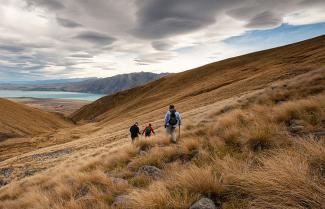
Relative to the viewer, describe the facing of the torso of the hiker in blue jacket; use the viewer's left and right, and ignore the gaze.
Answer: facing away from the viewer

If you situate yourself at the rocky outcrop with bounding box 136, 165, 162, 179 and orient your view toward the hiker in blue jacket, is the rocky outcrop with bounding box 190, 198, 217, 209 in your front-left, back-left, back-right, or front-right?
back-right

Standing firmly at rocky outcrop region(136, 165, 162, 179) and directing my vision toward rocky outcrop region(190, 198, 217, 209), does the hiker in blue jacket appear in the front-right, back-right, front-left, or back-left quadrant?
back-left

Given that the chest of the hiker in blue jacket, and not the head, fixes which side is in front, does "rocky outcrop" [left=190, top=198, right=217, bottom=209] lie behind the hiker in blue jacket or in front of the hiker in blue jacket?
behind

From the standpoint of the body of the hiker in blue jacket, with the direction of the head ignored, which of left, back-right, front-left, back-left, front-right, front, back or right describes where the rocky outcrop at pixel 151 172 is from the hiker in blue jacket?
back
